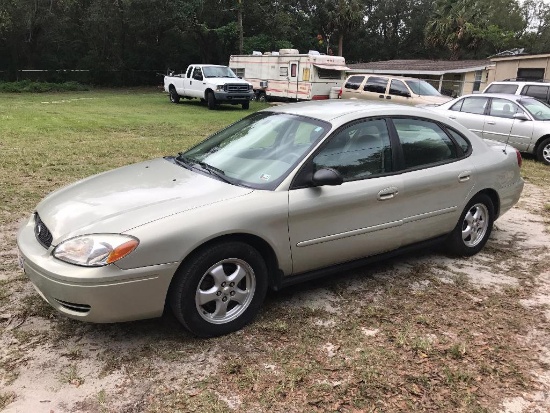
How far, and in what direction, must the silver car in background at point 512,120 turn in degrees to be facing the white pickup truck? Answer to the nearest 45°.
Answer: approximately 180°

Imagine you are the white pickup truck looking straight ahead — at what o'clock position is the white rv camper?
The white rv camper is roughly at 10 o'clock from the white pickup truck.

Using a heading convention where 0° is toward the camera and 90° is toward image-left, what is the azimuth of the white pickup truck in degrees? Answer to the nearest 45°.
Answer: approximately 315°

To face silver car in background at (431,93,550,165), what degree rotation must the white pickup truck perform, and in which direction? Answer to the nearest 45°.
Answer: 0° — it already faces it

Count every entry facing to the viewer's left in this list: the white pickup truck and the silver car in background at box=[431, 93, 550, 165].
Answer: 0

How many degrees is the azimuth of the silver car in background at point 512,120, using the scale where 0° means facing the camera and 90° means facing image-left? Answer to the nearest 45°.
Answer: approximately 315°

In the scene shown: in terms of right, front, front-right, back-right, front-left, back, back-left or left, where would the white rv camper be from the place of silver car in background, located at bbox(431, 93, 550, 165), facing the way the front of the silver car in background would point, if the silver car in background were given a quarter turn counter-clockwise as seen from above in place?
left
